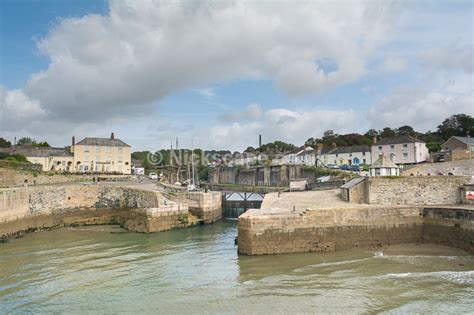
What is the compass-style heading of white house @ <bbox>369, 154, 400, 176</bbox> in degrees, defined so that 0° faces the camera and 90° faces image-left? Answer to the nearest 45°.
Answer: approximately 0°

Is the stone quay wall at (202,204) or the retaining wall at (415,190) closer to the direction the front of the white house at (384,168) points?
the retaining wall

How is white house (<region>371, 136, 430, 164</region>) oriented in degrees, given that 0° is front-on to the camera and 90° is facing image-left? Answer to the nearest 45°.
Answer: approximately 45°

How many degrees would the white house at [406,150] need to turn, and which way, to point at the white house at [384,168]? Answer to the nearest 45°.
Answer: approximately 45° to its left

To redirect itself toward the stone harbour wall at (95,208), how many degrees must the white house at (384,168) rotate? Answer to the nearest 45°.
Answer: approximately 90° to its right

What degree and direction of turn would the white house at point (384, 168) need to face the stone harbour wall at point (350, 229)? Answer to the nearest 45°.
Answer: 0° — it already faces it

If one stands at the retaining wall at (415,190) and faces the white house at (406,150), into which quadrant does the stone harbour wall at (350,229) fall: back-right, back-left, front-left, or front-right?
back-left

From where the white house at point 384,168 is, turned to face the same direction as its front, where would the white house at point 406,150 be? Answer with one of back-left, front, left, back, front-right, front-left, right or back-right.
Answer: back
